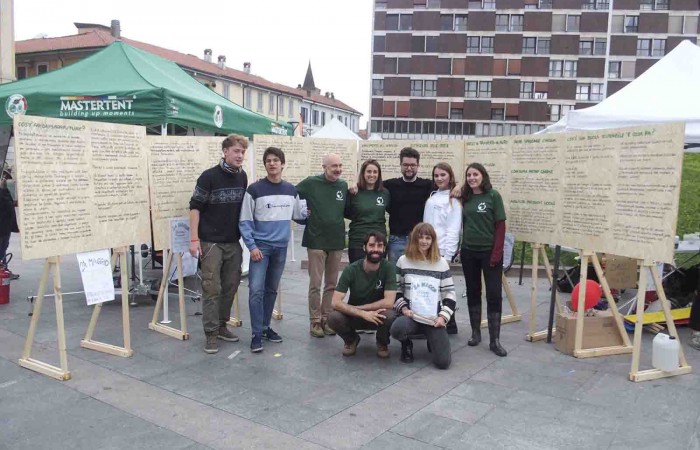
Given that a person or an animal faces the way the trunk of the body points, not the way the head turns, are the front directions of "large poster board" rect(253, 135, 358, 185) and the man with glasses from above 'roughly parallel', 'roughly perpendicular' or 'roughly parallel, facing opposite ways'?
roughly parallel

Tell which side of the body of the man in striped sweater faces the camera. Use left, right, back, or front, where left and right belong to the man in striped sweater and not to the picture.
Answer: front

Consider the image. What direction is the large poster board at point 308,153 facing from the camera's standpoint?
toward the camera

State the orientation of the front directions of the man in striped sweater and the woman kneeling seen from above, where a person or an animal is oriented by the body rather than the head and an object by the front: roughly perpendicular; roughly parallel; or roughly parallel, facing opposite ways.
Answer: roughly parallel

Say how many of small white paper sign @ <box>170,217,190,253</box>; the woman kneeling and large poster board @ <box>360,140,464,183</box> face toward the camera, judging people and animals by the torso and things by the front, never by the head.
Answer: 3

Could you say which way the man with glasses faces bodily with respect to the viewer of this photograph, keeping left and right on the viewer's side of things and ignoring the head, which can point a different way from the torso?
facing the viewer

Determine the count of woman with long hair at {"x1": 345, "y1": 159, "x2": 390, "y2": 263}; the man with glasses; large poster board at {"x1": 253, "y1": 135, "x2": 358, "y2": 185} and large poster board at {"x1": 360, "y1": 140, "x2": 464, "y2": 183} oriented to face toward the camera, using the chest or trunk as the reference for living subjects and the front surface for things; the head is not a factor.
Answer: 4

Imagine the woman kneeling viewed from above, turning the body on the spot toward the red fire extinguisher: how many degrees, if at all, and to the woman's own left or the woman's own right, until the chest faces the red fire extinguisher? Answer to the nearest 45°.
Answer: approximately 90° to the woman's own right

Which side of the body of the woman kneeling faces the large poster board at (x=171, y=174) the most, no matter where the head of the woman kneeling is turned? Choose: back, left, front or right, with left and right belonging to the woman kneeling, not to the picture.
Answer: right

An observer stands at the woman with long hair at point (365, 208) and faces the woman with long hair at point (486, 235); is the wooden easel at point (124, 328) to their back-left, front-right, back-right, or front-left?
back-right

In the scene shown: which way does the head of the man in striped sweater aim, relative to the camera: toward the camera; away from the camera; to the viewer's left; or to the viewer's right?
toward the camera

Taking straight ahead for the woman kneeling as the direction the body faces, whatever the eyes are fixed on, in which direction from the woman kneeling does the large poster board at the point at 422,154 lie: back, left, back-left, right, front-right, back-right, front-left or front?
back

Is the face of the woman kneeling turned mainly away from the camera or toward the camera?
toward the camera

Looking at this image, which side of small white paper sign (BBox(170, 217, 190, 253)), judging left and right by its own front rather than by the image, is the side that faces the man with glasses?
left
